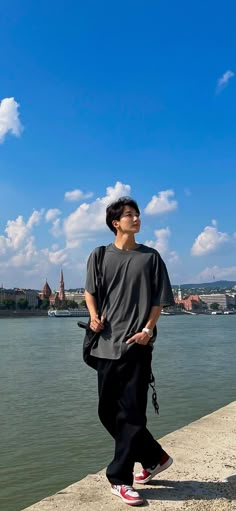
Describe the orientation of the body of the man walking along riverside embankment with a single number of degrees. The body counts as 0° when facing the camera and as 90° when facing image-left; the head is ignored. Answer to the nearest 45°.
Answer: approximately 0°
